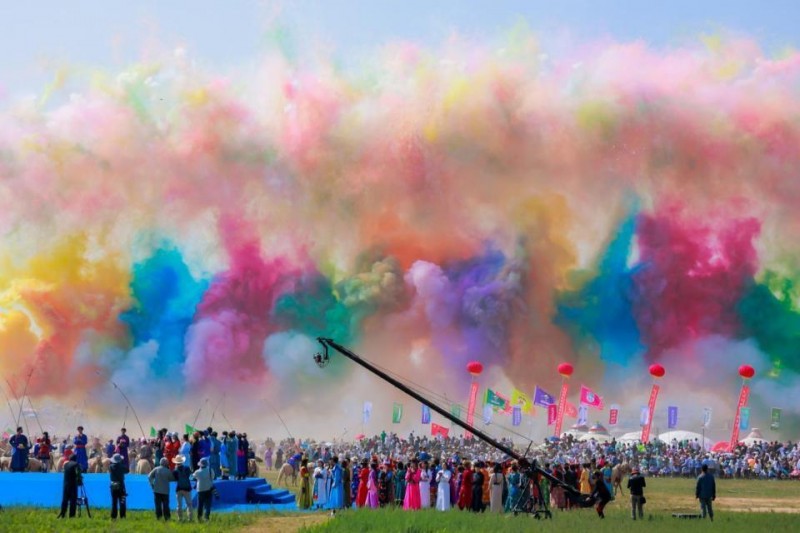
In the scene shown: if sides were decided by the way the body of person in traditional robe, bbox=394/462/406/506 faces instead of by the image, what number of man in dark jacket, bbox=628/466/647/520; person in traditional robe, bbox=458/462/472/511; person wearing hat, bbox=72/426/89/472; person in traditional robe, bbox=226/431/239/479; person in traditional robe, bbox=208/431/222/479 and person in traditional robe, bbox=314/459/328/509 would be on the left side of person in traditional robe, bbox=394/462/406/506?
4

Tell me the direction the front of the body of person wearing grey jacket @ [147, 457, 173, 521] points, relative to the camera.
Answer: away from the camera

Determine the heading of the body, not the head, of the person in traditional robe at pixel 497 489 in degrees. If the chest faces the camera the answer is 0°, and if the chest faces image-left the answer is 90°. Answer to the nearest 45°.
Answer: approximately 180°

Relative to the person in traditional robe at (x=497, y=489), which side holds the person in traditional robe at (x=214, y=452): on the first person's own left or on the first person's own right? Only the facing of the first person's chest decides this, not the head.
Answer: on the first person's own left

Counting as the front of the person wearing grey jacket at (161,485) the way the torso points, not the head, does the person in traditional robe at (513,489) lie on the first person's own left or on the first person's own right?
on the first person's own right

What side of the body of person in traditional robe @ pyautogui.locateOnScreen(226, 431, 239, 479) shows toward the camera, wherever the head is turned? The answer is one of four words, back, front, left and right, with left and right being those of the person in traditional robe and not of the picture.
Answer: back

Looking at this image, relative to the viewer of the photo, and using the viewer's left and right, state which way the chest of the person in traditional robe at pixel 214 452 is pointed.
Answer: facing away from the viewer

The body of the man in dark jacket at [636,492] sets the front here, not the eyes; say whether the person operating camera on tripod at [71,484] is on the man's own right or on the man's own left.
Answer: on the man's own left

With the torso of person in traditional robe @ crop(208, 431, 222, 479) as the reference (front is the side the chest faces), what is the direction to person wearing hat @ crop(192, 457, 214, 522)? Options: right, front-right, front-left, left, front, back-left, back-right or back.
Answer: back
